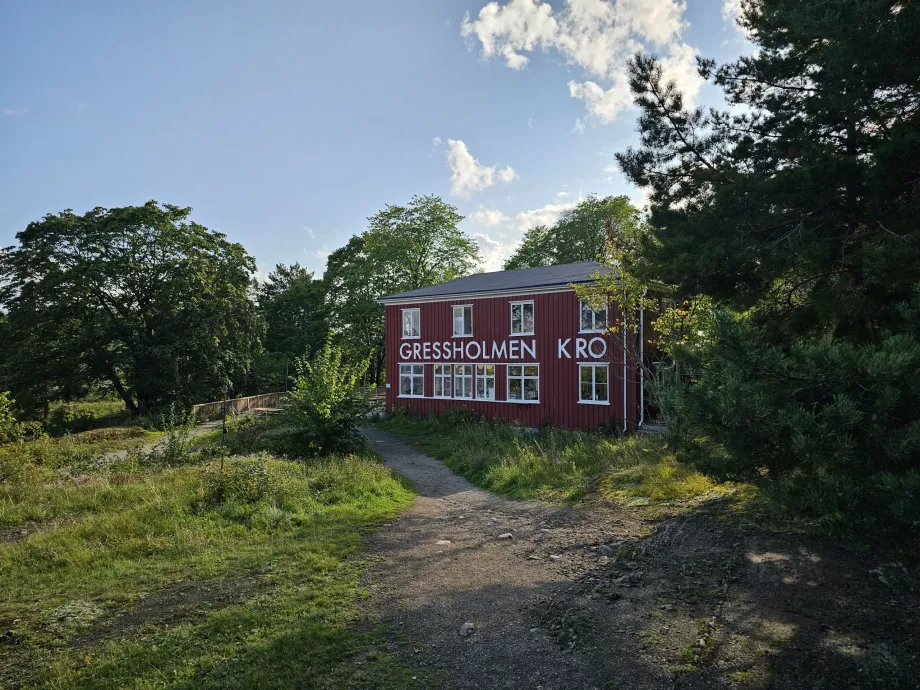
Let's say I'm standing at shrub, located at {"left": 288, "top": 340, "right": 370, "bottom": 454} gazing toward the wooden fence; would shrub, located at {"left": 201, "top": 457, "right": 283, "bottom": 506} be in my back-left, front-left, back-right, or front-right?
back-left

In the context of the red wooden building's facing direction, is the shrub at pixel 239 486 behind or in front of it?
in front

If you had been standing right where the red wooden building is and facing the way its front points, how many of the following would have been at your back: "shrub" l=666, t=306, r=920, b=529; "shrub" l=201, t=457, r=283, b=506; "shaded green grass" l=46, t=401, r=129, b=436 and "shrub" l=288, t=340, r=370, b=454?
0

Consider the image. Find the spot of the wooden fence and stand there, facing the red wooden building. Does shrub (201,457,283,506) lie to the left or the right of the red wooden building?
right

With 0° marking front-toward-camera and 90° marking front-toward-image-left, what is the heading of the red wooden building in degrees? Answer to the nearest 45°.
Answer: approximately 45°

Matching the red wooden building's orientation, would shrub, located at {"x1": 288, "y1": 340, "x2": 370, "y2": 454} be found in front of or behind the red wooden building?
in front

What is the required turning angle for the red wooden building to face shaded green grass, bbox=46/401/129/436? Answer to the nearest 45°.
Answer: approximately 45° to its right

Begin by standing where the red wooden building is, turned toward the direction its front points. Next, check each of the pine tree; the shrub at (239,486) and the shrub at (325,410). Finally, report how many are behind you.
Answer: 0

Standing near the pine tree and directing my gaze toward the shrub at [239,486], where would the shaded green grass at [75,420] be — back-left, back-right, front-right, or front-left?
front-right

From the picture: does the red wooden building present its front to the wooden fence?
no

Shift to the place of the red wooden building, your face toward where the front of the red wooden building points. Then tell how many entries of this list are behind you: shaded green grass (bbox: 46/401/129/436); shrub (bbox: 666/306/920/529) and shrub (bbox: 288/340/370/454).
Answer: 0

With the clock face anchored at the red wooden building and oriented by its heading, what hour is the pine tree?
The pine tree is roughly at 10 o'clock from the red wooden building.

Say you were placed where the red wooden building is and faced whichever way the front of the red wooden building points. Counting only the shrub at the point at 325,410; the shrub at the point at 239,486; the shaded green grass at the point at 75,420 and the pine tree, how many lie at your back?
0

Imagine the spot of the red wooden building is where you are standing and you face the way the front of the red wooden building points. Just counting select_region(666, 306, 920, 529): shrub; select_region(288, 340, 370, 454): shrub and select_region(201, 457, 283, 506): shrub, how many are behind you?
0

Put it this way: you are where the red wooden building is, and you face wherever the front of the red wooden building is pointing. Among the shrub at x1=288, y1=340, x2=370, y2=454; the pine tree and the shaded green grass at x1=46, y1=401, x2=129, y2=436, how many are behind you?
0
